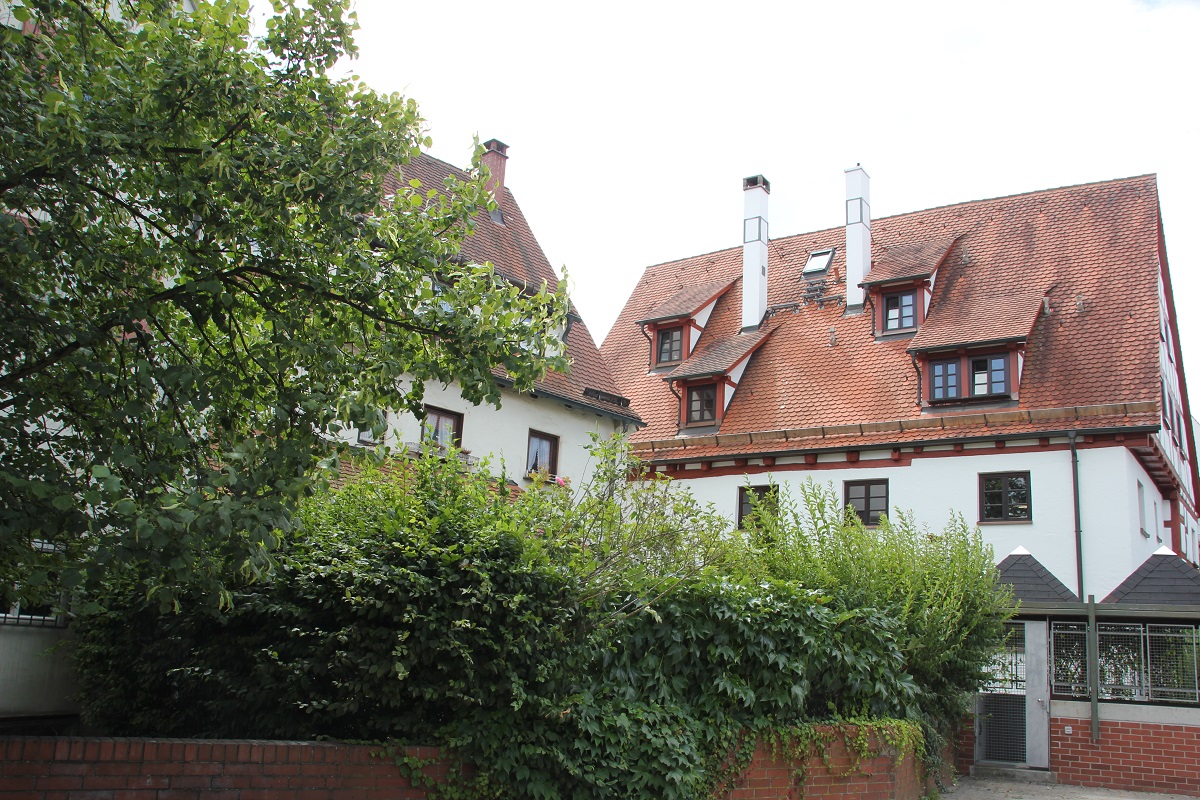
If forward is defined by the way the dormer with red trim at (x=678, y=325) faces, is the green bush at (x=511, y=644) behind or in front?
in front

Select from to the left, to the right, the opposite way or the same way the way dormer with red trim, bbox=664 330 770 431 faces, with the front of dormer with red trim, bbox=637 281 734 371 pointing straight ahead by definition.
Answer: the same way

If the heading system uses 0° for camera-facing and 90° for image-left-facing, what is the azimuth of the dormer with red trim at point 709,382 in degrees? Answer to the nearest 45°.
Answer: approximately 45°

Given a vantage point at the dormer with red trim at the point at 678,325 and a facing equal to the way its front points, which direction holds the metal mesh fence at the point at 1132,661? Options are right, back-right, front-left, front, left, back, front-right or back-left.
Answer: left

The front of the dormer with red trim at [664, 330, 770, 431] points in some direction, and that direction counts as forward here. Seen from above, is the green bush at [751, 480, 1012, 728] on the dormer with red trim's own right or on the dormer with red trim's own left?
on the dormer with red trim's own left

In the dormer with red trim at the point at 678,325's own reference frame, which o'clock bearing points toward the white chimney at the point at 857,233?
The white chimney is roughly at 8 o'clock from the dormer with red trim.

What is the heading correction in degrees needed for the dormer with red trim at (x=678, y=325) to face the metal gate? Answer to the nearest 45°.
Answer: approximately 90° to its left

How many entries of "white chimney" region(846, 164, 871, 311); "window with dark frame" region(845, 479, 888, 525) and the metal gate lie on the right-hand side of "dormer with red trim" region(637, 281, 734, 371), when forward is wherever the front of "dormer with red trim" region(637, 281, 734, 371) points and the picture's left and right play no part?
0

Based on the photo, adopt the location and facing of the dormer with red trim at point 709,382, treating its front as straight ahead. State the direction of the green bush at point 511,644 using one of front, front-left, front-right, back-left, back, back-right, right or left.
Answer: front-left

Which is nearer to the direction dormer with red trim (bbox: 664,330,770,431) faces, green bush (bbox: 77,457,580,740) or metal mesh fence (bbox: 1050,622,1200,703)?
the green bush

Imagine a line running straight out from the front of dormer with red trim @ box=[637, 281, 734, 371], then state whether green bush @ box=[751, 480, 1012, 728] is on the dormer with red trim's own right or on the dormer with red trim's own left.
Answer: on the dormer with red trim's own left

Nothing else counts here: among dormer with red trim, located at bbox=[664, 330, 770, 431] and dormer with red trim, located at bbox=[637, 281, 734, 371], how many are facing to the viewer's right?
0

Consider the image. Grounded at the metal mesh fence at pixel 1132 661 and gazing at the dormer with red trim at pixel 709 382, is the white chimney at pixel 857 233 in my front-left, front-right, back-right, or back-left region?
front-right

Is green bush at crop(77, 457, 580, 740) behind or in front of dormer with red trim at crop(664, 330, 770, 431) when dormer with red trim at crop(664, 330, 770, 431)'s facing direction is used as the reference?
in front

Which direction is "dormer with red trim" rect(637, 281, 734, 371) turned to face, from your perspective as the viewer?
facing the viewer and to the left of the viewer
